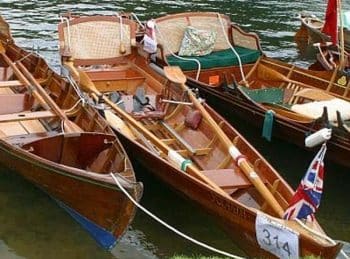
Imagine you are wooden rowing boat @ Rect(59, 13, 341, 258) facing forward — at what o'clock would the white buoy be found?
The white buoy is roughly at 11 o'clock from the wooden rowing boat.

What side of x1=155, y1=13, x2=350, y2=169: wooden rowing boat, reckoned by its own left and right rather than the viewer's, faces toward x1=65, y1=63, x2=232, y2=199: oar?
right

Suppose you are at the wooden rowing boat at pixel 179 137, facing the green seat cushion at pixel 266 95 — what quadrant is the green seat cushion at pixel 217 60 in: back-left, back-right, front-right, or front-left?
front-left

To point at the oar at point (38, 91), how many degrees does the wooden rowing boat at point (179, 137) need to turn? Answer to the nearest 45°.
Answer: approximately 135° to its right

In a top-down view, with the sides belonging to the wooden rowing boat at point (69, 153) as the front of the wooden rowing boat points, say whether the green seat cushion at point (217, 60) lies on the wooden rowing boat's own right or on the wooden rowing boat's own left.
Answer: on the wooden rowing boat's own left

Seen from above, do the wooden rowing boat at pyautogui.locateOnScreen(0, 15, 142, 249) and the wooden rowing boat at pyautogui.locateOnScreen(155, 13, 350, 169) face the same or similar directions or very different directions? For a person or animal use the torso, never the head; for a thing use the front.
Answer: same or similar directions

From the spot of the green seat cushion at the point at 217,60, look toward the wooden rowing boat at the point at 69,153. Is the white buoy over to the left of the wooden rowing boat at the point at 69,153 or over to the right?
left

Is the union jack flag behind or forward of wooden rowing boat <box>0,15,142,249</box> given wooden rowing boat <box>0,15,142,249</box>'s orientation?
forward

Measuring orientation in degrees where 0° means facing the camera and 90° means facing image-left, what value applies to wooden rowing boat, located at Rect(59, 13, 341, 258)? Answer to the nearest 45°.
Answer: approximately 315°

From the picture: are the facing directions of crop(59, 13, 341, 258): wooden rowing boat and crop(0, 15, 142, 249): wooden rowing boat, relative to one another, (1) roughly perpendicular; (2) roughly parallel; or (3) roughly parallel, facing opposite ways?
roughly parallel

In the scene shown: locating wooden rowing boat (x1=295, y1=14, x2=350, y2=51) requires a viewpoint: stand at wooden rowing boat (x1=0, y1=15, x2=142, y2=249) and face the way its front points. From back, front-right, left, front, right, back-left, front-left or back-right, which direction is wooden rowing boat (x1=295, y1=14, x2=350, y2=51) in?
left

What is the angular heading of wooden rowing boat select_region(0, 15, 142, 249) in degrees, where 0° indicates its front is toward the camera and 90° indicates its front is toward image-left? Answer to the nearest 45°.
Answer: approximately 315°

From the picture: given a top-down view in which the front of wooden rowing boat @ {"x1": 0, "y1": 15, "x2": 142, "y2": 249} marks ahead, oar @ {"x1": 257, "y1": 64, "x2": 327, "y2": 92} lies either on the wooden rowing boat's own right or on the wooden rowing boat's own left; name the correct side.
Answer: on the wooden rowing boat's own left

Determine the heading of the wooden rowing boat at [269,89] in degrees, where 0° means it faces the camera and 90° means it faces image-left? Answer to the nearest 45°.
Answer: approximately 315°

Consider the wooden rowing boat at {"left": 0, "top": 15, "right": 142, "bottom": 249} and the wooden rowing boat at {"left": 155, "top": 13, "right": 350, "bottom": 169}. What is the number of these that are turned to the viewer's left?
0
